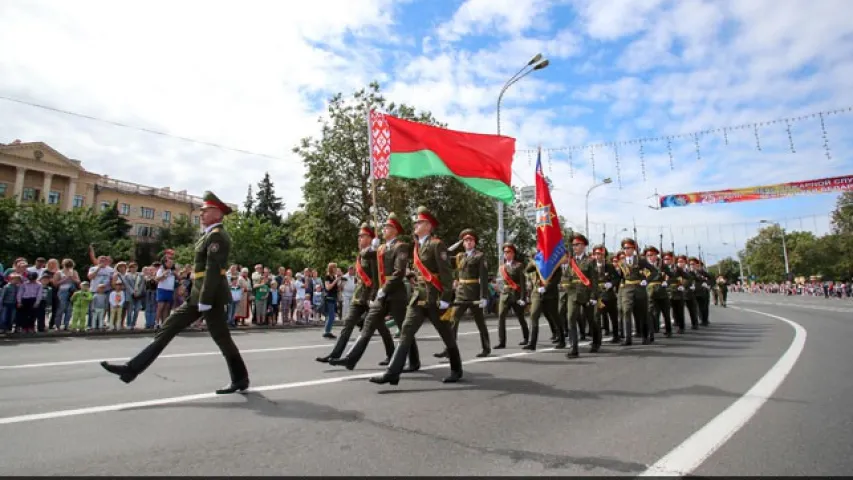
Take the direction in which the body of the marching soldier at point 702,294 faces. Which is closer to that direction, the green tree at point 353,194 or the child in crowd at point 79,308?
the child in crowd

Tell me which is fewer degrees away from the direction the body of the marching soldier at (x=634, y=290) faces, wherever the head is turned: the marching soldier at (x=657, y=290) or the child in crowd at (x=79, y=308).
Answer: the child in crowd

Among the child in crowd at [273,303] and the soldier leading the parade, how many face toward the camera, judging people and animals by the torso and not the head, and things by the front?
1

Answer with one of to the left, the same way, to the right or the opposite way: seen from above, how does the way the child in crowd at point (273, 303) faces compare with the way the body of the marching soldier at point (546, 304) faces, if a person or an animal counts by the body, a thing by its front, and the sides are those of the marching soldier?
to the left

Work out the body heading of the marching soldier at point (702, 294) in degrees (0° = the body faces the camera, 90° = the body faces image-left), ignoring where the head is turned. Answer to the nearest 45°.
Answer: approximately 45°

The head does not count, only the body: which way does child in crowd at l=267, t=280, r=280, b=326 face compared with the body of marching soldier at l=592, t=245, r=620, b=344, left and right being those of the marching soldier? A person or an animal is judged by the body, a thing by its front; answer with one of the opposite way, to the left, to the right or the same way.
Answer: to the left

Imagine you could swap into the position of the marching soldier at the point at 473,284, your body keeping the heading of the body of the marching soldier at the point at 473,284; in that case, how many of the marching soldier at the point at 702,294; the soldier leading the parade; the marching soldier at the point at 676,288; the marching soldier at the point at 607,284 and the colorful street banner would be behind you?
4

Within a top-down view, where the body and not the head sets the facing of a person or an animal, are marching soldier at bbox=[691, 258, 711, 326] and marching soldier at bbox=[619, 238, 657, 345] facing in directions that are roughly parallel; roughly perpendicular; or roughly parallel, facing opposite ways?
roughly parallel

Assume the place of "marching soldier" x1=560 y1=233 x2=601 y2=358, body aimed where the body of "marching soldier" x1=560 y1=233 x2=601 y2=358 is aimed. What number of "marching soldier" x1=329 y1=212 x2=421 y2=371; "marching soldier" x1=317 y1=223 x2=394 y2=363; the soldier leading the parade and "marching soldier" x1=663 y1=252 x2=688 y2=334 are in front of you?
3

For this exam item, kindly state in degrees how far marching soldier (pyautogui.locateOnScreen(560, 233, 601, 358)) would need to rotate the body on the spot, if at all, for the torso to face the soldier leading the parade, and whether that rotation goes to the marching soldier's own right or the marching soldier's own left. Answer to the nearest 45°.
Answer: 0° — they already face them

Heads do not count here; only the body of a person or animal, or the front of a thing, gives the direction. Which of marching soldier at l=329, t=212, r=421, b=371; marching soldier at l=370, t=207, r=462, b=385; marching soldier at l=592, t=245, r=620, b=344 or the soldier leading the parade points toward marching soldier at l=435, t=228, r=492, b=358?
marching soldier at l=592, t=245, r=620, b=344

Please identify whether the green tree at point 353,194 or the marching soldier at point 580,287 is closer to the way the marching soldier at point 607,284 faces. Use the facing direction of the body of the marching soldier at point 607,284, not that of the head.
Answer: the marching soldier

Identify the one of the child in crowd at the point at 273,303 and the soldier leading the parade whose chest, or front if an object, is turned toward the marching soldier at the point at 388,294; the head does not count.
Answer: the child in crowd

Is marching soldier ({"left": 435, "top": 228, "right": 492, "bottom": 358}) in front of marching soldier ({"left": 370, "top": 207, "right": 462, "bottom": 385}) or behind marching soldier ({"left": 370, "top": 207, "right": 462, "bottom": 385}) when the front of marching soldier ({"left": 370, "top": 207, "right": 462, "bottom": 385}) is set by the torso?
behind

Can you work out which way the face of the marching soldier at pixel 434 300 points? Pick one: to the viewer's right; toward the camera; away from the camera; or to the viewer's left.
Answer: to the viewer's left

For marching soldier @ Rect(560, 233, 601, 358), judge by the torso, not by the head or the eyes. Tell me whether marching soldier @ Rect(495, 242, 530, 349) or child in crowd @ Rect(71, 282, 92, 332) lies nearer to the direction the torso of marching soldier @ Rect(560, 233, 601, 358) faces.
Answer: the child in crowd

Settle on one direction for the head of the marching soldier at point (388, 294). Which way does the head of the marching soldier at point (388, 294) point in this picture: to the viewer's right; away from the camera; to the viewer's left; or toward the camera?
to the viewer's left

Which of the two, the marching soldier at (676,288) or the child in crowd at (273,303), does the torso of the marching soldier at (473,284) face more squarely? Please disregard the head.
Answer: the child in crowd

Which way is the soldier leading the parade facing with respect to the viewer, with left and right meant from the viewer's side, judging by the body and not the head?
facing to the left of the viewer
